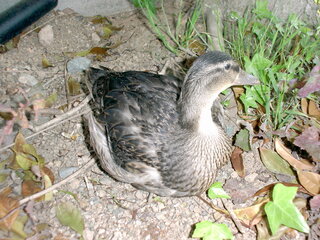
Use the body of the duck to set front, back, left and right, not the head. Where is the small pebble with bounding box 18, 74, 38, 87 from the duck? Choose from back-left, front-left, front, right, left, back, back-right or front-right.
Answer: back

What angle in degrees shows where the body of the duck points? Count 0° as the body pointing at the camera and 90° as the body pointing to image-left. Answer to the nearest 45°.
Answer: approximately 315°

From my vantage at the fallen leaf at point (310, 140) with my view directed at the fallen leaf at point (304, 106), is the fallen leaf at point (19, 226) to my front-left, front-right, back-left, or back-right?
back-left

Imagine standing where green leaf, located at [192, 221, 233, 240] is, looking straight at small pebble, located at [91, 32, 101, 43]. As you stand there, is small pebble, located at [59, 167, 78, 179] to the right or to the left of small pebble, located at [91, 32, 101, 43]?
left

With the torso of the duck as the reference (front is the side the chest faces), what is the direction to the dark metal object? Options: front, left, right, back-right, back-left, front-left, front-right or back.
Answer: back
